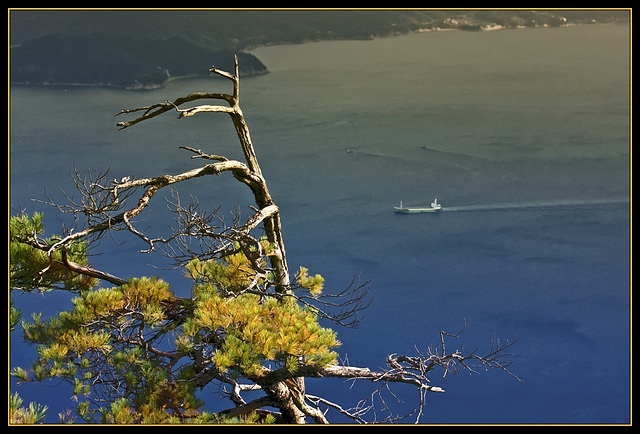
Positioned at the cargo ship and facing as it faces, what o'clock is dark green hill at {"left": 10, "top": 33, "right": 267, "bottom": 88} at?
The dark green hill is roughly at 1 o'clock from the cargo ship.

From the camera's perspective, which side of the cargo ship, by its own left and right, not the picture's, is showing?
left

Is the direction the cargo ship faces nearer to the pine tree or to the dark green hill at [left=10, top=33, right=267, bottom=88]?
the dark green hill

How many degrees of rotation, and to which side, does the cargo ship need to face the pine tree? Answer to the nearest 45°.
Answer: approximately 90° to its left
